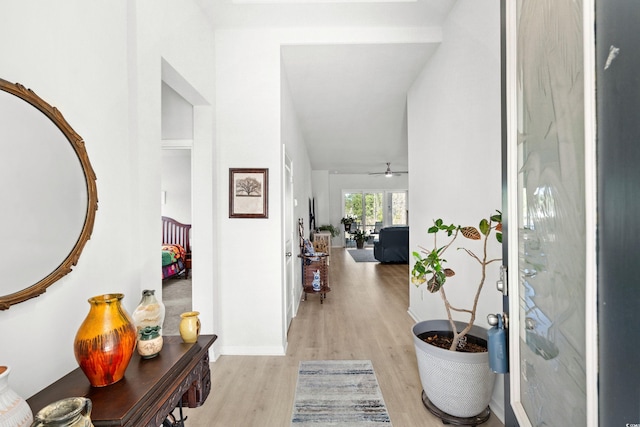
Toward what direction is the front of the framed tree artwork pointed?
toward the camera

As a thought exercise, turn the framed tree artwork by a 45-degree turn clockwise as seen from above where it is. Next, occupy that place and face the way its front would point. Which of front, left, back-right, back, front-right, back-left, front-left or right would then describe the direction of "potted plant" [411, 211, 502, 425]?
left

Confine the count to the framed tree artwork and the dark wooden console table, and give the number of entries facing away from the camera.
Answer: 0

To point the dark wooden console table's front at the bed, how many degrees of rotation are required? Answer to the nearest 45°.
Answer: approximately 135° to its left

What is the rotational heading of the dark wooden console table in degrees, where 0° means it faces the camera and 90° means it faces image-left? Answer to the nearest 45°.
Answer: approximately 315°

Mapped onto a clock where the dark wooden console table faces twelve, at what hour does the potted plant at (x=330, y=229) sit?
The potted plant is roughly at 9 o'clock from the dark wooden console table.

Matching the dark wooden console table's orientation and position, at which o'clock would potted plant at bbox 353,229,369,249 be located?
The potted plant is roughly at 9 o'clock from the dark wooden console table.

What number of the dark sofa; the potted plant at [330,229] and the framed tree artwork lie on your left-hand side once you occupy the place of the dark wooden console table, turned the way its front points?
3

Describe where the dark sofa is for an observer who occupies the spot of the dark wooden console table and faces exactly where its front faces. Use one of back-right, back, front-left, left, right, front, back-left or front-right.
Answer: left

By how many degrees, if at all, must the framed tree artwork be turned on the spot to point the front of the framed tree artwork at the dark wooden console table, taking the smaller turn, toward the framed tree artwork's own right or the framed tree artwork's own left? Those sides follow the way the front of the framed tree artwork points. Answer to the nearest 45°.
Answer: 0° — it already faces it

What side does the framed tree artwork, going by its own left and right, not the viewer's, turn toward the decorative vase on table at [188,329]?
front

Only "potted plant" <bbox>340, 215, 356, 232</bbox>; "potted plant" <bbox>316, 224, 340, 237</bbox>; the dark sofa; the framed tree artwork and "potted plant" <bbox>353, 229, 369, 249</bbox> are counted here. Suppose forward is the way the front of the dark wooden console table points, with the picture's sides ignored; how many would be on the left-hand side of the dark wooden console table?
5

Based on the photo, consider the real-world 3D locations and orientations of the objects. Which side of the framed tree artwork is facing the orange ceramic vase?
front
